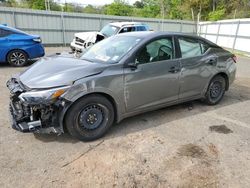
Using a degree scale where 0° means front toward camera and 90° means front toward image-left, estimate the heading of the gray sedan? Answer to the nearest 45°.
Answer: approximately 45°

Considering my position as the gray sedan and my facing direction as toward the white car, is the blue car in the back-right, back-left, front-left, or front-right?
front-left

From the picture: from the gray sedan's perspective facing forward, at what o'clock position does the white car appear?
The white car is roughly at 4 o'clock from the gray sedan.

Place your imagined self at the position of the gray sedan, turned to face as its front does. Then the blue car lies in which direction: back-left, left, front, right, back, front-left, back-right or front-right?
right

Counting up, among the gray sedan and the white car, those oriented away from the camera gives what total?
0

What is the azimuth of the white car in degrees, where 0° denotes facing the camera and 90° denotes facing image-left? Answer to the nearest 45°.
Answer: approximately 45°

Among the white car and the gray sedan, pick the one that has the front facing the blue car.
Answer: the white car

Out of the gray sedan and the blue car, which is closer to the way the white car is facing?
the blue car

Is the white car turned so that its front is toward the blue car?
yes

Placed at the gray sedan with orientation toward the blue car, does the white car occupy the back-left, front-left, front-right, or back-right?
front-right

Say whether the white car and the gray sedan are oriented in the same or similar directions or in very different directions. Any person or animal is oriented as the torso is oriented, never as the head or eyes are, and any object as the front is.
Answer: same or similar directions

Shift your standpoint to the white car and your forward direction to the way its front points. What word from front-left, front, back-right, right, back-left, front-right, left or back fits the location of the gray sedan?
front-left
